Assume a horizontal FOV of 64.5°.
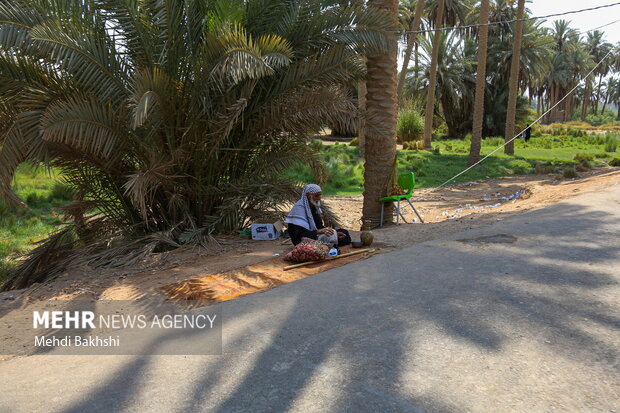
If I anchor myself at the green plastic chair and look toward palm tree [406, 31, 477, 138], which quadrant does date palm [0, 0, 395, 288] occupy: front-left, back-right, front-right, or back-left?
back-left

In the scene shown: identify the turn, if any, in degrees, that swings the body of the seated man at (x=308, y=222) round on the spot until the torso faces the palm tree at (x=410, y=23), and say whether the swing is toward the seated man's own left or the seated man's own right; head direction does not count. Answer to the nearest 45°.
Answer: approximately 90° to the seated man's own left

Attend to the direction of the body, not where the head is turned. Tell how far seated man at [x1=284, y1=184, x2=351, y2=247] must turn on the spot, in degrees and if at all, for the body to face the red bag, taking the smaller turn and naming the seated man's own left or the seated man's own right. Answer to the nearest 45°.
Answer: approximately 90° to the seated man's own right

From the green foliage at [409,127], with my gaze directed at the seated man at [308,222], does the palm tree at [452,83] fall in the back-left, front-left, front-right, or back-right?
back-left

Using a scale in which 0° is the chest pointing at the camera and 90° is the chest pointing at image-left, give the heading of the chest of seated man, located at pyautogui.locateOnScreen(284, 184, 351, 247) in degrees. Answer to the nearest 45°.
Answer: approximately 270°

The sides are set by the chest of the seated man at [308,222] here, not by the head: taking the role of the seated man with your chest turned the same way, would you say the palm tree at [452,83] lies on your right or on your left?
on your left

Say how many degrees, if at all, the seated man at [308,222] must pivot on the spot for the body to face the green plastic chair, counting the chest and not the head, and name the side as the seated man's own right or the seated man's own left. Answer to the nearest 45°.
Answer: approximately 45° to the seated man's own left
